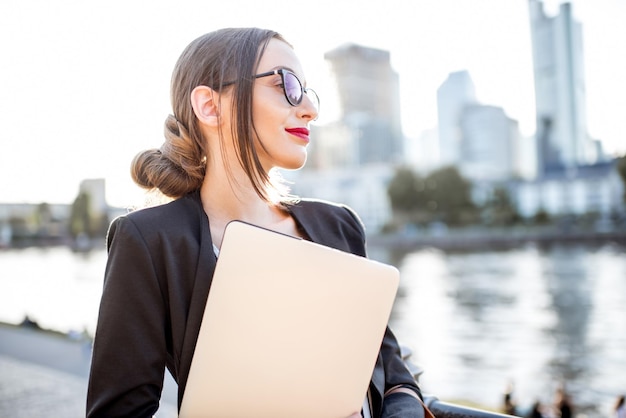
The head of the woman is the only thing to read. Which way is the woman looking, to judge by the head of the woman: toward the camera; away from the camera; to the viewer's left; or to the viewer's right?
to the viewer's right

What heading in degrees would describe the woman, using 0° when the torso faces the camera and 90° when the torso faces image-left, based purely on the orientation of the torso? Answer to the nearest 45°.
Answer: approximately 315°
